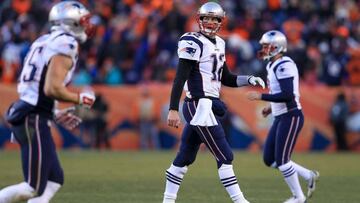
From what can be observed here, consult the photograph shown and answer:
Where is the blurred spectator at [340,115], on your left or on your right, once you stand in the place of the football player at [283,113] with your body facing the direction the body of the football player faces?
on your right

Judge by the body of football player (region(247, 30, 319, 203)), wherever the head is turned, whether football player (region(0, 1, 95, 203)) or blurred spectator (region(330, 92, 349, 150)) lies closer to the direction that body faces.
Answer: the football player

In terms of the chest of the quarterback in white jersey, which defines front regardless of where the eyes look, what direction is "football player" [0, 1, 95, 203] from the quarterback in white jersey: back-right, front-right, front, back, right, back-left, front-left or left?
right

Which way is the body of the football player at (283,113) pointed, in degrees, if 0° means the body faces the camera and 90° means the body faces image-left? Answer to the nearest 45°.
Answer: approximately 90°

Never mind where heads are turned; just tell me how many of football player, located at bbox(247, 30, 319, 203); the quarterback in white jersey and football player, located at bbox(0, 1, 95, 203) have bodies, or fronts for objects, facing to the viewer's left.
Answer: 1

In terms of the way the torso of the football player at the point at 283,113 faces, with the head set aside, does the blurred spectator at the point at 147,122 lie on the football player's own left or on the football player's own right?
on the football player's own right

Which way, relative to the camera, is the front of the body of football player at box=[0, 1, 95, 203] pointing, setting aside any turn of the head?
to the viewer's right

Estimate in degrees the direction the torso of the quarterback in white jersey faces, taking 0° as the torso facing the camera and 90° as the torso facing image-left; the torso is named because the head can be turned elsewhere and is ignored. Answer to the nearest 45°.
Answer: approximately 315°

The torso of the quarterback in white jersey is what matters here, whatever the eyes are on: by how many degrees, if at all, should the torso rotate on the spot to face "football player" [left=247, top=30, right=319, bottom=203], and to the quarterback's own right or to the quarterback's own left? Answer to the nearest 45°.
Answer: approximately 90° to the quarterback's own left

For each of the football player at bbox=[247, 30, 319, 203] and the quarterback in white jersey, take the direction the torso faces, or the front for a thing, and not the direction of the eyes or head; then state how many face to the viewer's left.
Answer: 1

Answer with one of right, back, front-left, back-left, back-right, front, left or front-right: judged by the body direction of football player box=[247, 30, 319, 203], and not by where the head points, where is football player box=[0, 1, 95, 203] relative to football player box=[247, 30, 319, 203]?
front-left

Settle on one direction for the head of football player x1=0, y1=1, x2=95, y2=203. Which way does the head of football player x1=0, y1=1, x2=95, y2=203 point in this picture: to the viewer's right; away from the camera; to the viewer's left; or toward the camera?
to the viewer's right

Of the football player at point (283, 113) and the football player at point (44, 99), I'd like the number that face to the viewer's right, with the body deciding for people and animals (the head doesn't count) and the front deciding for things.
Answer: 1
